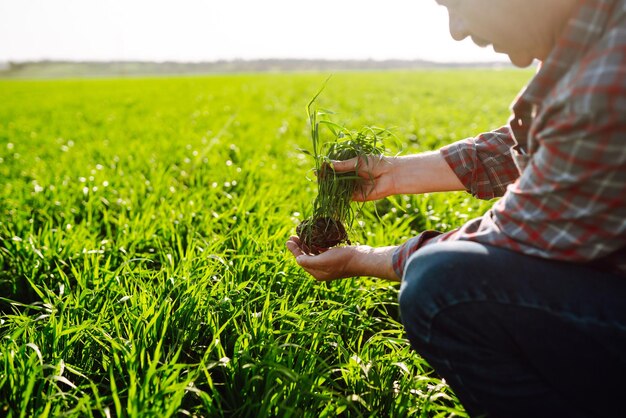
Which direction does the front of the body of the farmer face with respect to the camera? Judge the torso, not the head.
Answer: to the viewer's left

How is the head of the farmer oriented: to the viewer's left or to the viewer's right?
to the viewer's left
